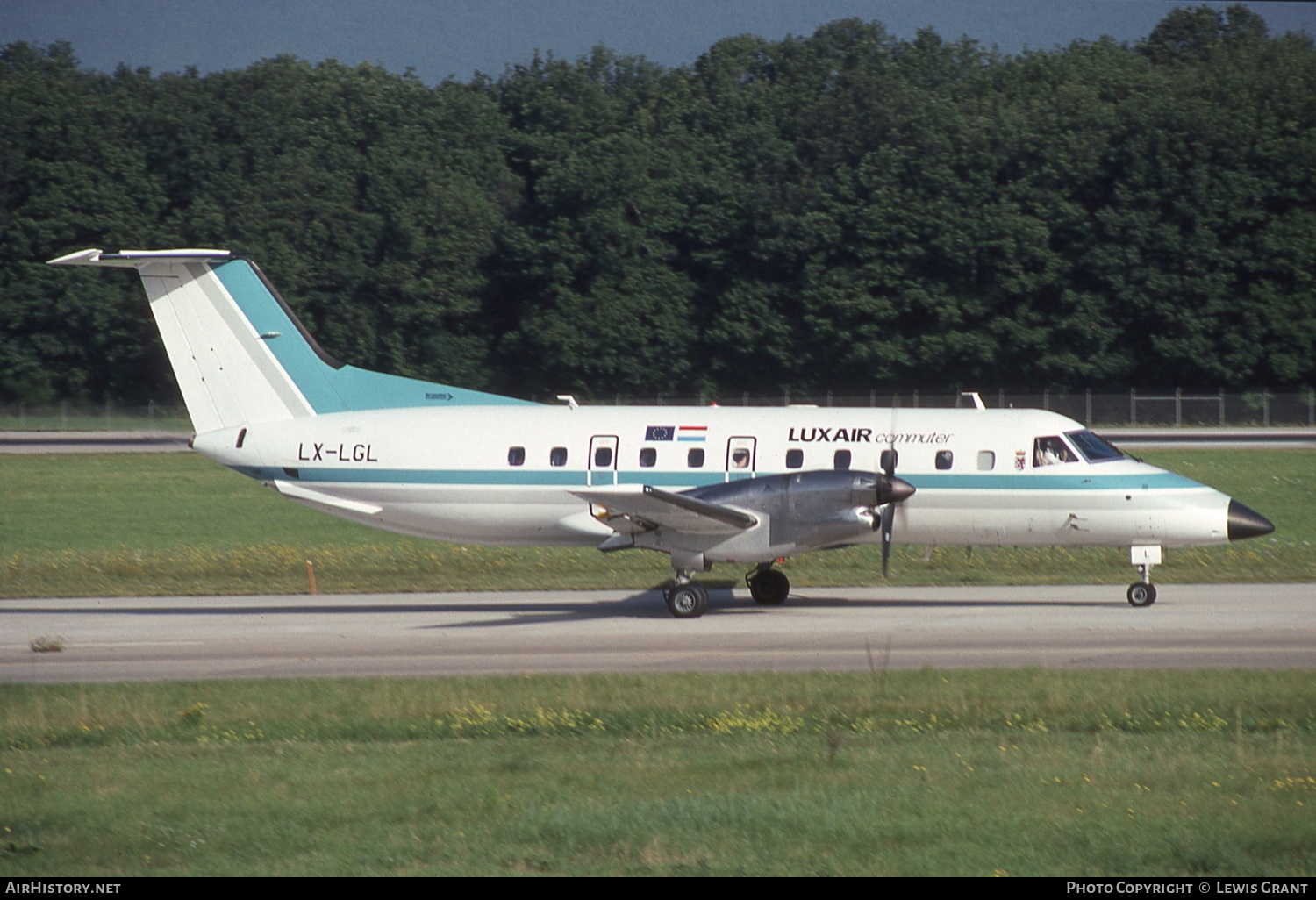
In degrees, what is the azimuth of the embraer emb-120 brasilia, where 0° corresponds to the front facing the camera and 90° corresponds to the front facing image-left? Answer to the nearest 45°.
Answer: approximately 270°
